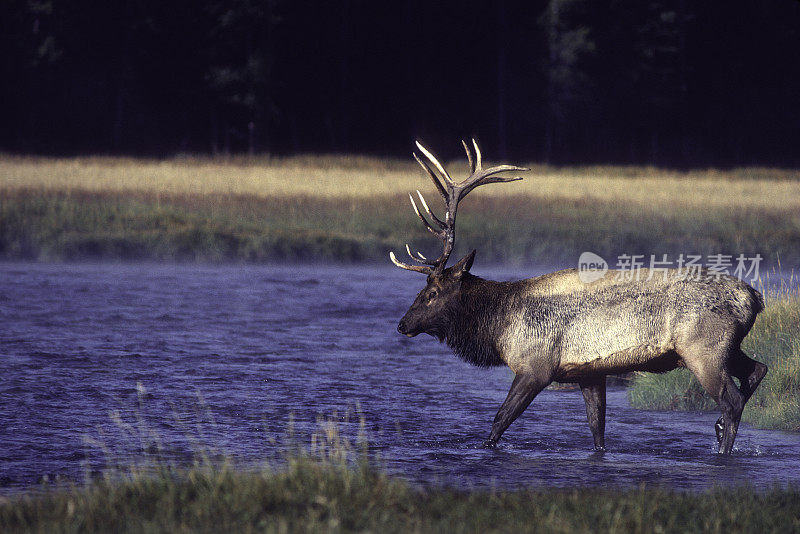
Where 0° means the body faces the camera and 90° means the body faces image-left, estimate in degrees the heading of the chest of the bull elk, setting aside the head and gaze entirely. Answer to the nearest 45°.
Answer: approximately 90°
